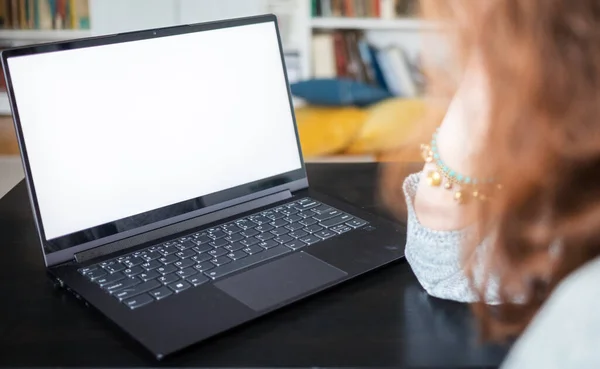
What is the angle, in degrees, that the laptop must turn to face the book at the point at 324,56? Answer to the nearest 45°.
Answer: approximately 135° to its left

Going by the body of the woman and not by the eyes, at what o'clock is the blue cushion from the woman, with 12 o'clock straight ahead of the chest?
The blue cushion is roughly at 1 o'clock from the woman.

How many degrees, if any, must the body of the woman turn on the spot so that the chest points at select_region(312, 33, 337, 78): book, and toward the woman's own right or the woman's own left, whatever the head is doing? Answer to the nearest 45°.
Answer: approximately 45° to the woman's own right

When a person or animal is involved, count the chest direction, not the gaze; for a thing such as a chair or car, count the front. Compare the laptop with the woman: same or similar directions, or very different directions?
very different directions

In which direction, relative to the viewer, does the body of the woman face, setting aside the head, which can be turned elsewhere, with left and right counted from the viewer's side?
facing away from the viewer and to the left of the viewer

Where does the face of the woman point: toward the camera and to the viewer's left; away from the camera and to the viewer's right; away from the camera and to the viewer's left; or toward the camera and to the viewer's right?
away from the camera and to the viewer's left

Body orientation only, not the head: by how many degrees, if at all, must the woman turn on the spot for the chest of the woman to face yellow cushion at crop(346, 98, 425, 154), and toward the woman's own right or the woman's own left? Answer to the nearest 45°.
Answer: approximately 45° to the woman's own right

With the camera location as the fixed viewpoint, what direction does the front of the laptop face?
facing the viewer and to the right of the viewer

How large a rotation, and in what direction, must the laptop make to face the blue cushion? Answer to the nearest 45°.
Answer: approximately 135° to its left

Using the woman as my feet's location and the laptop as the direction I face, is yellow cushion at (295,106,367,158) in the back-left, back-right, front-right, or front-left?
front-right

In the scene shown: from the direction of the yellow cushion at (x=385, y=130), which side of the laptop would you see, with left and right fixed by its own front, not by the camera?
left
